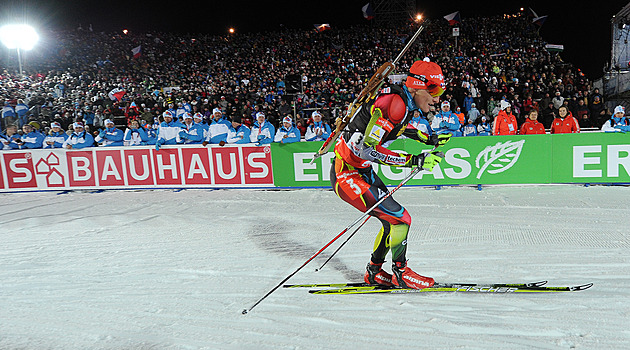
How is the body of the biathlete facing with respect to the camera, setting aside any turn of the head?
to the viewer's right

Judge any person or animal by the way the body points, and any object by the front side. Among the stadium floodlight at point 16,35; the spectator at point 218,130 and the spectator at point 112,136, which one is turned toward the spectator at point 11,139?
the stadium floodlight

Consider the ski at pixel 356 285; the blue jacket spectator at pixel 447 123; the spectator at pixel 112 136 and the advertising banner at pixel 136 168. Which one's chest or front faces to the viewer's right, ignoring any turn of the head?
the ski

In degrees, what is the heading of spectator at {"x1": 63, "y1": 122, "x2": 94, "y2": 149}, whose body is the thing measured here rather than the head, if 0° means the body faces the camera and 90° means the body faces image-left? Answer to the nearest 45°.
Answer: approximately 0°

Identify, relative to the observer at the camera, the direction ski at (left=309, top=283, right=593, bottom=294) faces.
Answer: facing to the right of the viewer

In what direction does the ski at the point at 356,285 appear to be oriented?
to the viewer's right

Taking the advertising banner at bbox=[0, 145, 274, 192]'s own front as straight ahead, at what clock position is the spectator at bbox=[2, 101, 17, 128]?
The spectator is roughly at 5 o'clock from the advertising banner.

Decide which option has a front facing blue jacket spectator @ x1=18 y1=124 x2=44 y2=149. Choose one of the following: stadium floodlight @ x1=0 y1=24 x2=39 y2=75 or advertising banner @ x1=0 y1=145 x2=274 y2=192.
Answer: the stadium floodlight
